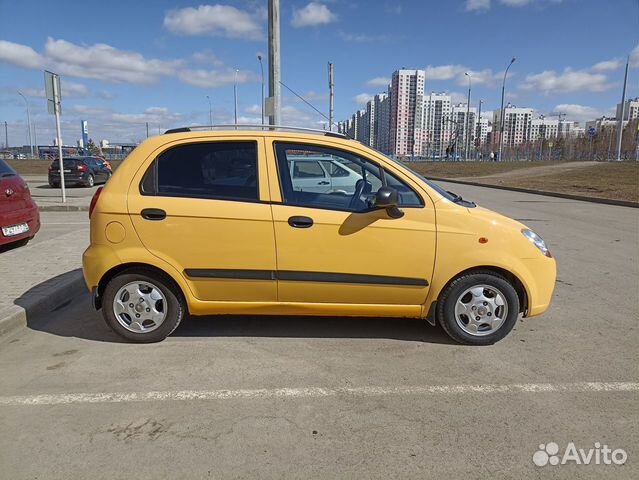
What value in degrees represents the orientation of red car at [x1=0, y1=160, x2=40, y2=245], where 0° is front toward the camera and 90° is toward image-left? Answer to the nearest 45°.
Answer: approximately 135°

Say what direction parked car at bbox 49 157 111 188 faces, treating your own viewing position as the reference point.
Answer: facing away from the viewer and to the right of the viewer

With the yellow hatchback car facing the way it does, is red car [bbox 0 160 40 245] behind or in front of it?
behind

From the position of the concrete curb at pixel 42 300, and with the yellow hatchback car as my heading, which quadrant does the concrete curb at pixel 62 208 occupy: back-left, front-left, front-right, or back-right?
back-left

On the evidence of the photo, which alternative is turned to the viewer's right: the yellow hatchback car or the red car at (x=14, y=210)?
the yellow hatchback car

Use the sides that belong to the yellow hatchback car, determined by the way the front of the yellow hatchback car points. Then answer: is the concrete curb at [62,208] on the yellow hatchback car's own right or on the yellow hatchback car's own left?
on the yellow hatchback car's own left

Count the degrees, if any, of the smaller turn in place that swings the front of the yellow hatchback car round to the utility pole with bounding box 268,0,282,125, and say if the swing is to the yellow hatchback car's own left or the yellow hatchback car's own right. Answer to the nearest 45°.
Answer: approximately 90° to the yellow hatchback car's own left

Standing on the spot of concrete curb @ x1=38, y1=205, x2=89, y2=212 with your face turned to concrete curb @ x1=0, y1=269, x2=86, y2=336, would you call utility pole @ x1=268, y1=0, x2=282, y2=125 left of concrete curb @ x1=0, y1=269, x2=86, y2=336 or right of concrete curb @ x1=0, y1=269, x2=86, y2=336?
left

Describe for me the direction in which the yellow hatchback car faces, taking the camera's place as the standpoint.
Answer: facing to the right of the viewer
